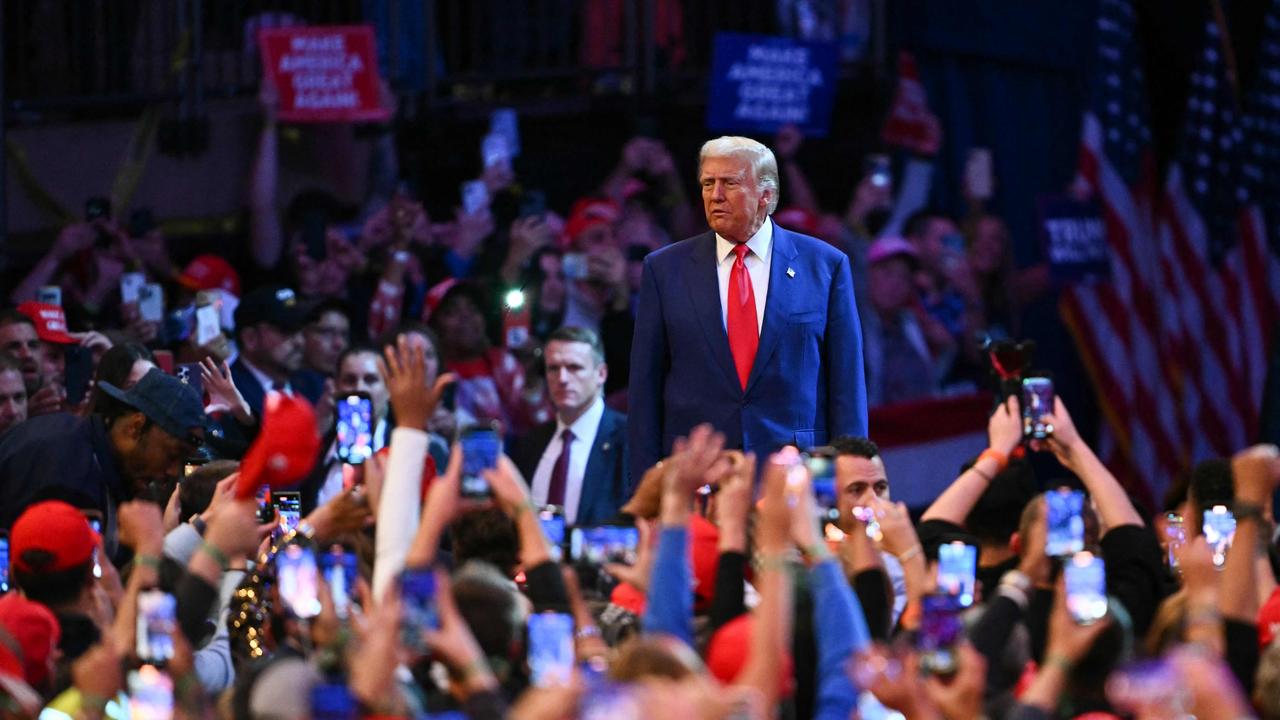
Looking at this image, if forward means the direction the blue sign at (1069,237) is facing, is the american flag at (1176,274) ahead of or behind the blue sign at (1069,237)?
behind

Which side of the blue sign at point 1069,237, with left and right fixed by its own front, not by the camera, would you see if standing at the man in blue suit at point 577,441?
front

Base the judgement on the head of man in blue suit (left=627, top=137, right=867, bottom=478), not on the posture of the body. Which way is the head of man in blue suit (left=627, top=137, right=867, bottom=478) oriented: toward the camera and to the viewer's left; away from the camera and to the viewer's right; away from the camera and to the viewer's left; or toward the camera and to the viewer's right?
toward the camera and to the viewer's left

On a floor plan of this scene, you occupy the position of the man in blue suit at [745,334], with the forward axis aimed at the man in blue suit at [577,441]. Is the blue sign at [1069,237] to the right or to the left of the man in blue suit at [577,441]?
right

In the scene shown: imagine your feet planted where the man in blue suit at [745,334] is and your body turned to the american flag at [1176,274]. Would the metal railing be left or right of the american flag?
left

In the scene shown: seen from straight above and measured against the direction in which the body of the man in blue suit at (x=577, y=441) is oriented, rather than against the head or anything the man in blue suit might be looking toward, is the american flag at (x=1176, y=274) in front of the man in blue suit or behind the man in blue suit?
behind

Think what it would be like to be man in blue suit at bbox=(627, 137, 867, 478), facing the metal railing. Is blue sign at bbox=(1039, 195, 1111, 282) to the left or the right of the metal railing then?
right

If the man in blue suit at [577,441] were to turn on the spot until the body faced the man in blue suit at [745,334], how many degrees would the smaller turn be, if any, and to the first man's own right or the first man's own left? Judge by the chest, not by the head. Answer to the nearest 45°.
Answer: approximately 45° to the first man's own left

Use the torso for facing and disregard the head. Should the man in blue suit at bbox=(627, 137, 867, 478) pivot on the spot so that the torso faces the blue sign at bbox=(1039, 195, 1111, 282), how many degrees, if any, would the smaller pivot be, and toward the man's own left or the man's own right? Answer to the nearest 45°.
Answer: approximately 180°

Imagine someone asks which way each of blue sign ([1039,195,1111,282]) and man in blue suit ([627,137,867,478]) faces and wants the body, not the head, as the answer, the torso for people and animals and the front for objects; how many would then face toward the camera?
2

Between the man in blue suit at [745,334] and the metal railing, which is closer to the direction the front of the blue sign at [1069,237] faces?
the man in blue suit
